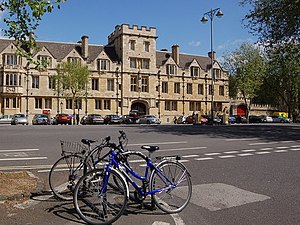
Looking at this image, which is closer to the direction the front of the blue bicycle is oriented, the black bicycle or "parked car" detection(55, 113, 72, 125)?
the black bicycle

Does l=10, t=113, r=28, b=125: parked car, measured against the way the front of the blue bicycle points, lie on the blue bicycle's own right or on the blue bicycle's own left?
on the blue bicycle's own right

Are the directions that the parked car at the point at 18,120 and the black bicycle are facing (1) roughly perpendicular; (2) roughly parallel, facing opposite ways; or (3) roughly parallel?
roughly perpendicular

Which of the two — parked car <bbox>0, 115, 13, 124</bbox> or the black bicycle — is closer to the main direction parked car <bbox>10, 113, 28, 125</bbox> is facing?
the black bicycle

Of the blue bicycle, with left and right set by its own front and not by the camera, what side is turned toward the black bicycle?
right

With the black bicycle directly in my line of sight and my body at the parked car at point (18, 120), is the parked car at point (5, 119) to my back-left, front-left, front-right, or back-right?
back-right
